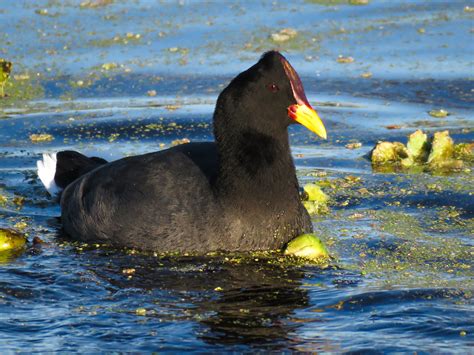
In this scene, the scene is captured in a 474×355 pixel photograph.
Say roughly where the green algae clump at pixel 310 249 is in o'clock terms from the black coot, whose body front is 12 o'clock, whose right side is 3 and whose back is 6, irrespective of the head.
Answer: The green algae clump is roughly at 1 o'clock from the black coot.

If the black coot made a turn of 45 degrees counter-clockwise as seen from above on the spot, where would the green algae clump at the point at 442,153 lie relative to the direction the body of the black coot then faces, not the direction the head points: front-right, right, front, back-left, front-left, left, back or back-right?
front

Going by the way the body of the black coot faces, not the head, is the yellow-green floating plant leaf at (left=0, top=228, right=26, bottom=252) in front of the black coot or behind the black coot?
behind

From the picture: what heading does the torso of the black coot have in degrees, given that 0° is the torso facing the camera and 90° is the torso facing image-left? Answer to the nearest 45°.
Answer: approximately 270°

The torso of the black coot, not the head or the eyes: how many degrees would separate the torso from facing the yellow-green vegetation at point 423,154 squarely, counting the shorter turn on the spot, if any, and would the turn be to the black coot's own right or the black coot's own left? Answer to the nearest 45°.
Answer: approximately 45° to the black coot's own left

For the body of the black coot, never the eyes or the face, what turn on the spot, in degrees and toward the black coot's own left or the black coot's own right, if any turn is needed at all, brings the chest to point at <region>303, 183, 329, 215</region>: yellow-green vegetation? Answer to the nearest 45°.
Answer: approximately 45° to the black coot's own left

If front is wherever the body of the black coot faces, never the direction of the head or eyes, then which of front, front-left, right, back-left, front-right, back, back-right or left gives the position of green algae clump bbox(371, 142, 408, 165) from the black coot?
front-left
